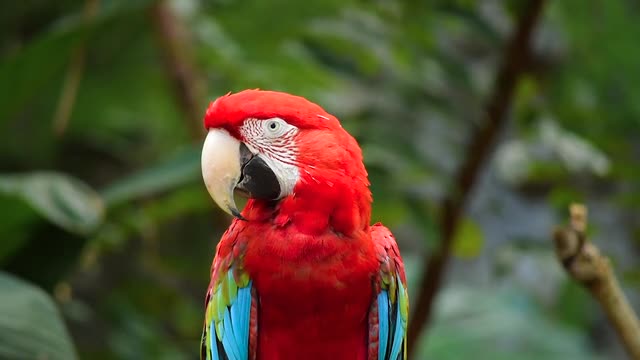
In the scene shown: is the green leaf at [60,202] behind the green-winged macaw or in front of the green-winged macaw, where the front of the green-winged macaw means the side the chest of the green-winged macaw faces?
behind

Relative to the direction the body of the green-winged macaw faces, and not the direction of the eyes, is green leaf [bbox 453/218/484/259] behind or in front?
behind

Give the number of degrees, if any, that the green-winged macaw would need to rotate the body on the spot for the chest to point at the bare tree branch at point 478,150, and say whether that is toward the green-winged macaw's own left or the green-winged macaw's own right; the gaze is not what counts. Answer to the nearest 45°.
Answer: approximately 135° to the green-winged macaw's own left

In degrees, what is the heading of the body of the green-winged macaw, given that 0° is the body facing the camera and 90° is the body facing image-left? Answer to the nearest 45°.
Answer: approximately 0°

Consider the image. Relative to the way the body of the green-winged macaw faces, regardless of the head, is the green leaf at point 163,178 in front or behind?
behind

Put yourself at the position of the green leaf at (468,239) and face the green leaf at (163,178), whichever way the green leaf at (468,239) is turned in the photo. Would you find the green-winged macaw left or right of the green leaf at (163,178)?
left
